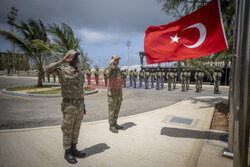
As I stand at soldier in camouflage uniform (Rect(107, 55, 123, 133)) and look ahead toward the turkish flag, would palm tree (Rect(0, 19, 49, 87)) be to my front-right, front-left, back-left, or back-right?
back-left

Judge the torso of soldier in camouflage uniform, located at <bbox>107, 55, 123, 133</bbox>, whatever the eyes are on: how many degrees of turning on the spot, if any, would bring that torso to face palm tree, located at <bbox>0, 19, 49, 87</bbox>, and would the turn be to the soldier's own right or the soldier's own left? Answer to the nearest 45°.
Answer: approximately 180°

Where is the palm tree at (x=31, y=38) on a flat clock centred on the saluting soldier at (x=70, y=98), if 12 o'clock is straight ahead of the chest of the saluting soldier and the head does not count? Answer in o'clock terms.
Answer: The palm tree is roughly at 7 o'clock from the saluting soldier.

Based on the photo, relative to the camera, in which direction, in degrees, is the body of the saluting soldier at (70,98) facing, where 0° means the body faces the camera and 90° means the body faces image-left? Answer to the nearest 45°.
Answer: approximately 315°

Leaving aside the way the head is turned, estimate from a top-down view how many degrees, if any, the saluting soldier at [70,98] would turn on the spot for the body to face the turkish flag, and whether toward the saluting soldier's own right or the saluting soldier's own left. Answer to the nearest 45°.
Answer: approximately 45° to the saluting soldier's own left

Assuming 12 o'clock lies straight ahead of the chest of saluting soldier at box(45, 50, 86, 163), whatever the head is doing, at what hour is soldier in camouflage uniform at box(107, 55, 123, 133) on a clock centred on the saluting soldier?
The soldier in camouflage uniform is roughly at 9 o'clock from the saluting soldier.

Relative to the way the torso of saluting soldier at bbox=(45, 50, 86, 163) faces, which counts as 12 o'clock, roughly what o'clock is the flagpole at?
The flagpole is roughly at 12 o'clock from the saluting soldier.

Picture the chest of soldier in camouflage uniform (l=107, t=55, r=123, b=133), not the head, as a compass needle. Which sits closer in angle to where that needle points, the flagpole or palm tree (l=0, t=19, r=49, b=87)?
the flagpole
